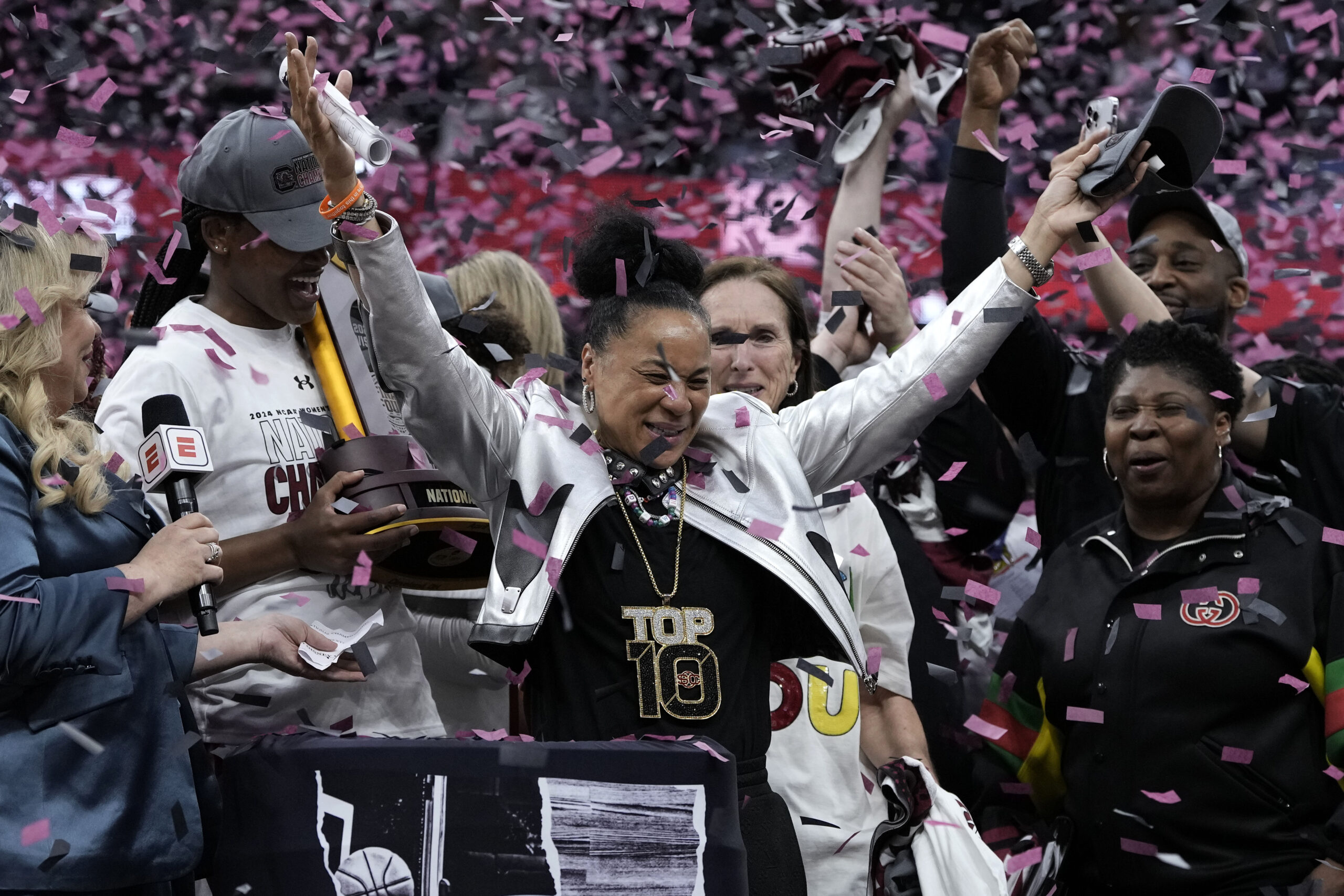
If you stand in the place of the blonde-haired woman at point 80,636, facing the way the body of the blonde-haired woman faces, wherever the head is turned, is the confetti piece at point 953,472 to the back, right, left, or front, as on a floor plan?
front

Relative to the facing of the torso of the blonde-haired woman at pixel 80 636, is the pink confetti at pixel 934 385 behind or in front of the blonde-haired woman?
in front

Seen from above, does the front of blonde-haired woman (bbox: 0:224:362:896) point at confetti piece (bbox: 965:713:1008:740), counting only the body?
yes

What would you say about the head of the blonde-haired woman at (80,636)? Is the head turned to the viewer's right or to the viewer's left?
to the viewer's right

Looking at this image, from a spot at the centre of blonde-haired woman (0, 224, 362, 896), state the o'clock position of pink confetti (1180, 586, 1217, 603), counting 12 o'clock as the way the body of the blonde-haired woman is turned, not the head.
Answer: The pink confetti is roughly at 12 o'clock from the blonde-haired woman.

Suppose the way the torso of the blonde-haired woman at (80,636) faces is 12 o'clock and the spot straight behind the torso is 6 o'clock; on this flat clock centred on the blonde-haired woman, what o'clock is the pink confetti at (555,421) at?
The pink confetti is roughly at 12 o'clock from the blonde-haired woman.

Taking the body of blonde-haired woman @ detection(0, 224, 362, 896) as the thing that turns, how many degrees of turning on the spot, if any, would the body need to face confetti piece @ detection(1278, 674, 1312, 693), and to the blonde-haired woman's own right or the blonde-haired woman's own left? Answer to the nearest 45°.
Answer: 0° — they already face it

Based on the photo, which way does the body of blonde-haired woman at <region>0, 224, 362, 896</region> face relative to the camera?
to the viewer's right

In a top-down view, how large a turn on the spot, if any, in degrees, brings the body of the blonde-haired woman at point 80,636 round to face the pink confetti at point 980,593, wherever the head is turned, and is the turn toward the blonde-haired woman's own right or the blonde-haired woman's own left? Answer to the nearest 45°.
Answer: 0° — they already face it

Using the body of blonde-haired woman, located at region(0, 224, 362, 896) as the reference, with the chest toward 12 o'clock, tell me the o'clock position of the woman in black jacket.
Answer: The woman in black jacket is roughly at 12 o'clock from the blonde-haired woman.

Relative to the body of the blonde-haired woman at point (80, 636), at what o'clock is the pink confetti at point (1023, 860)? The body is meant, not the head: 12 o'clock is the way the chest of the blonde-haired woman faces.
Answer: The pink confetti is roughly at 12 o'clock from the blonde-haired woman.

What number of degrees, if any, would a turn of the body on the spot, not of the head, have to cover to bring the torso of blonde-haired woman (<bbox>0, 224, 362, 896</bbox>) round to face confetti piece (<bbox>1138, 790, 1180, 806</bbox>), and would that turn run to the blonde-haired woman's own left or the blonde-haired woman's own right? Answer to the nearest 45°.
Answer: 0° — they already face it

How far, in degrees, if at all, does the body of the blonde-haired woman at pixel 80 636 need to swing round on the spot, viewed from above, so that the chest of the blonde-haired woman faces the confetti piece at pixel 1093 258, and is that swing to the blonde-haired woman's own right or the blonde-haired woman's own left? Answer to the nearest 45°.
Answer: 0° — they already face it

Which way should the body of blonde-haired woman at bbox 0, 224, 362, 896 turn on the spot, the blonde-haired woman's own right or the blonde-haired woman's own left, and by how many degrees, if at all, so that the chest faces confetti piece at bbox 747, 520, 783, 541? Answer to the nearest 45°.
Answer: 0° — they already face it

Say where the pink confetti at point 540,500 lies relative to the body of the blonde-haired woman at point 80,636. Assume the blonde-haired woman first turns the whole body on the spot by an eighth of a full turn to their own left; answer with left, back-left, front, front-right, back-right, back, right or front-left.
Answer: front-right

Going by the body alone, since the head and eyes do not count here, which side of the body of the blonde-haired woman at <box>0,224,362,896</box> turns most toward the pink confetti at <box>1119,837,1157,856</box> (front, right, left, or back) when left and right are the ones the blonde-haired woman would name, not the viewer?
front

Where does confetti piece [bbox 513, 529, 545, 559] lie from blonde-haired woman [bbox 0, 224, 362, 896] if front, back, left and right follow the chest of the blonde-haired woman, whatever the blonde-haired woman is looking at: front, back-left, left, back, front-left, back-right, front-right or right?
front
